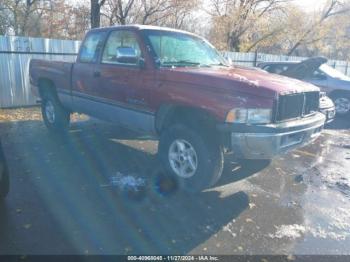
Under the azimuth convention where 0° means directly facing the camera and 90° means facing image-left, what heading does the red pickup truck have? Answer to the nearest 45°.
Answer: approximately 315°

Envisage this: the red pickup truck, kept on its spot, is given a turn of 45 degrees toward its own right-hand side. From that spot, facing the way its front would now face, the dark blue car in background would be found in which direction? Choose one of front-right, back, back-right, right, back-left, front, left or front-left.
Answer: back-left
